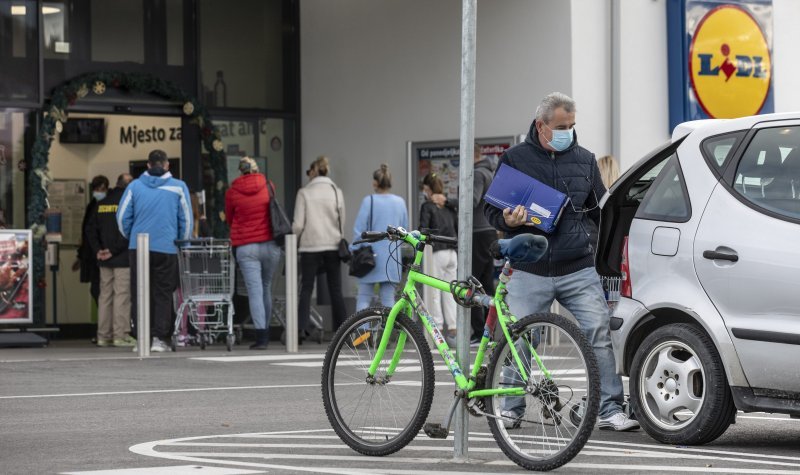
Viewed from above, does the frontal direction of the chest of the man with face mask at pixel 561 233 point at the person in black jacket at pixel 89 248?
no

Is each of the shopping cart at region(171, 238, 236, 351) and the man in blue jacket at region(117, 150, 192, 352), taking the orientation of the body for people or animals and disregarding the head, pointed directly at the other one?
no

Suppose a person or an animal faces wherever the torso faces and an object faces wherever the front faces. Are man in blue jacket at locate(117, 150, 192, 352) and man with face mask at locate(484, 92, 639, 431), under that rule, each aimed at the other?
no

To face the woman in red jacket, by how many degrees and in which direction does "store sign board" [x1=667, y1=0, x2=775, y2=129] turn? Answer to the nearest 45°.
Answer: approximately 90° to its right

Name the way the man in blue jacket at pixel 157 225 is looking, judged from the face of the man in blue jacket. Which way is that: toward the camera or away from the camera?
away from the camera

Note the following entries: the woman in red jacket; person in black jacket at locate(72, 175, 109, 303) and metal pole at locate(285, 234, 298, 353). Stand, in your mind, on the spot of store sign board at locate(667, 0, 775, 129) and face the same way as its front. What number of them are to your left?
0

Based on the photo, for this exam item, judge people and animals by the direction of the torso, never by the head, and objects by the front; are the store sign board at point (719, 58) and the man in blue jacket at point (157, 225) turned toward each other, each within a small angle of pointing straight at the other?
no

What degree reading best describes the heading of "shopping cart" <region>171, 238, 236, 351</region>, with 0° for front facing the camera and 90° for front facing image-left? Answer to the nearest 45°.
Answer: approximately 180°

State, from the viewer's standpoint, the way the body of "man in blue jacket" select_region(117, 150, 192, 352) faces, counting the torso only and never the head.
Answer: away from the camera

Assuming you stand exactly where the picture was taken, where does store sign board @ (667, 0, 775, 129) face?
facing the viewer and to the right of the viewer

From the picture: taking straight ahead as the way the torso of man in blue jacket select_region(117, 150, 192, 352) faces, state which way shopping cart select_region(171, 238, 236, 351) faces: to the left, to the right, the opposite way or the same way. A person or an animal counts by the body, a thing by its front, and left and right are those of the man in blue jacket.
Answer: the same way

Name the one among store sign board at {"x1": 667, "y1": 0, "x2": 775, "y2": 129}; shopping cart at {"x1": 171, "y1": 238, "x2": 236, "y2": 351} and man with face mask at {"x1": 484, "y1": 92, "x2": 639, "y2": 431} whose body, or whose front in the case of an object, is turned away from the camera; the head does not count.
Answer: the shopping cart

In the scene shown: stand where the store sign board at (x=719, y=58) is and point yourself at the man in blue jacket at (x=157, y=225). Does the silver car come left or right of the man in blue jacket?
left

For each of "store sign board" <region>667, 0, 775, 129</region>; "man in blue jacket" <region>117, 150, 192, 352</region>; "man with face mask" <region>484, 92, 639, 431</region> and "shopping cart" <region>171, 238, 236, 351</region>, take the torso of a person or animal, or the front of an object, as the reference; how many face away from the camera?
2

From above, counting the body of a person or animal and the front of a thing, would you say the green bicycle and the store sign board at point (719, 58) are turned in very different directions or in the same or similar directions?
very different directions
